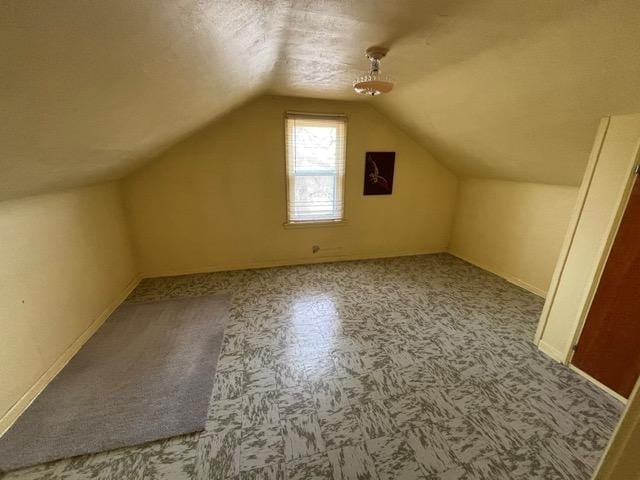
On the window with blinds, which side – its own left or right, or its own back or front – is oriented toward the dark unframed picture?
left

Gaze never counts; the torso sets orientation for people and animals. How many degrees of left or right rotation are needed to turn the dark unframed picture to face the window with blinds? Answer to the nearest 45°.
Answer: approximately 45° to its right

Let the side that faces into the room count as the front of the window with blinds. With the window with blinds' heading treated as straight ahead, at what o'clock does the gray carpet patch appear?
The gray carpet patch is roughly at 1 o'clock from the window with blinds.

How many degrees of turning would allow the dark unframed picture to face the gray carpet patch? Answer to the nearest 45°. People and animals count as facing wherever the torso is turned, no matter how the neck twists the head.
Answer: approximately 45° to its right

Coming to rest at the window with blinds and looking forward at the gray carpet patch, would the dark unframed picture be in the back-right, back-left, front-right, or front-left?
back-left

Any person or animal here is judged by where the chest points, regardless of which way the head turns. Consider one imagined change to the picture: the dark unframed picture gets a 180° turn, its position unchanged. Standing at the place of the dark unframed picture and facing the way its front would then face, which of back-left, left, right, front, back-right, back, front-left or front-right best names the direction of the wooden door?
back-right

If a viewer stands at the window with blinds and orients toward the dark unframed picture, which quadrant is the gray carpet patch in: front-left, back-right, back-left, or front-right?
back-right

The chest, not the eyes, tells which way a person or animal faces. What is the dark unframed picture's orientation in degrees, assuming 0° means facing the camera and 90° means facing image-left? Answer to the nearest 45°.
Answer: approximately 0°

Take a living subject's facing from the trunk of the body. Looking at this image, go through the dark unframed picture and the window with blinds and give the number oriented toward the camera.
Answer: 2
